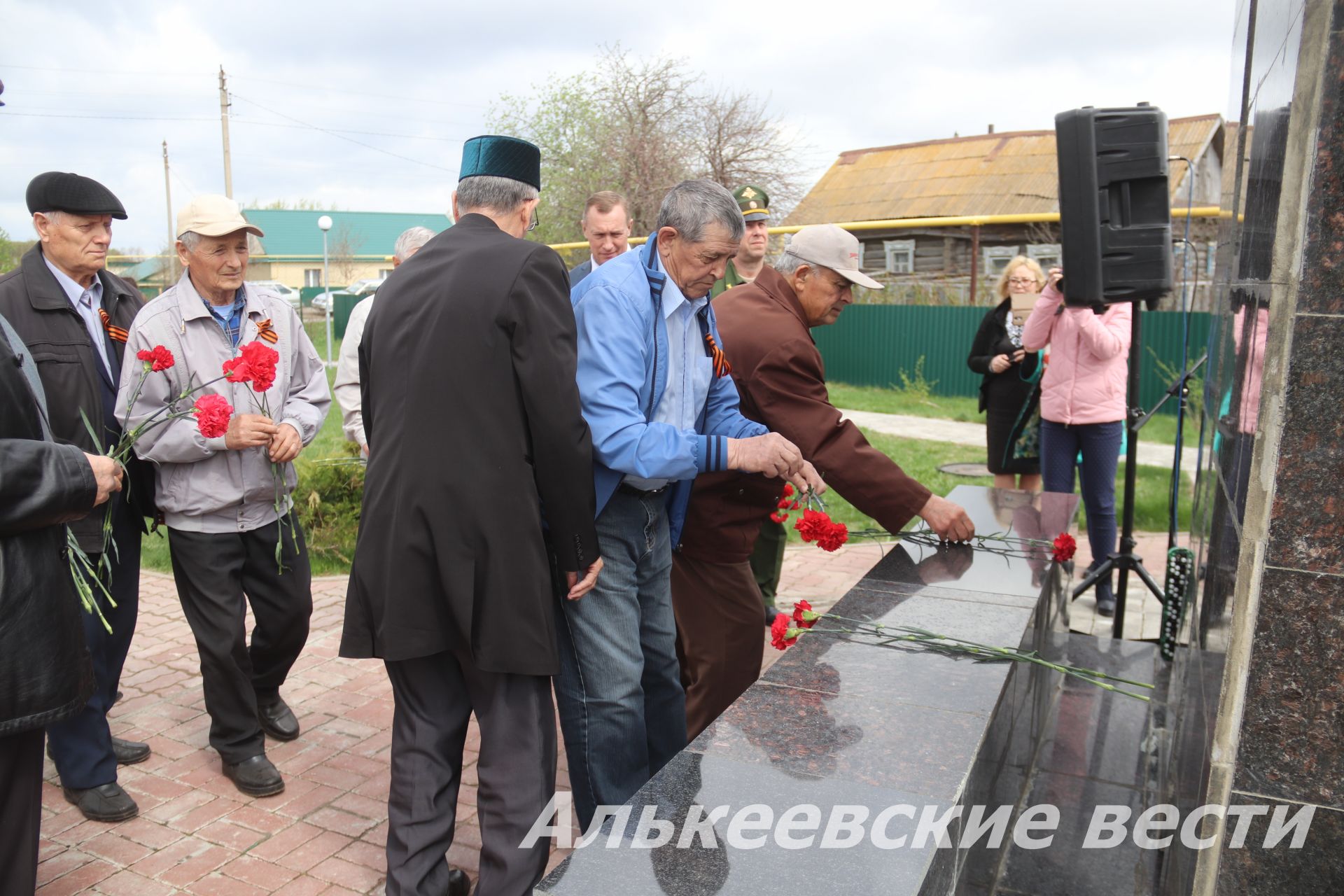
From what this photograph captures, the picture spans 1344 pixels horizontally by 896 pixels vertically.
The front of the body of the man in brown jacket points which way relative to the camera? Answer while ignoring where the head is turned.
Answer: to the viewer's right

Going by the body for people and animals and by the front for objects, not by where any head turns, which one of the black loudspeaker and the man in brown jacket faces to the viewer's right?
the man in brown jacket

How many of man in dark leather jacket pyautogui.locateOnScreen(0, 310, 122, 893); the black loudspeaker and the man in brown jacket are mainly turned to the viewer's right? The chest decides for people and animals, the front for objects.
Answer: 2

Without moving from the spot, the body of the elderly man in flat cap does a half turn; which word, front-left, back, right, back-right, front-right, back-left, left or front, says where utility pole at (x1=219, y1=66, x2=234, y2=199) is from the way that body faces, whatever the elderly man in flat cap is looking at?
front-right

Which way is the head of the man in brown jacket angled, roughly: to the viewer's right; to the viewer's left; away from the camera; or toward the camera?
to the viewer's right

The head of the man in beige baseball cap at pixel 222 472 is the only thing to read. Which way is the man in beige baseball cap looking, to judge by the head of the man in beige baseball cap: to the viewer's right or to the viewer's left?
to the viewer's right

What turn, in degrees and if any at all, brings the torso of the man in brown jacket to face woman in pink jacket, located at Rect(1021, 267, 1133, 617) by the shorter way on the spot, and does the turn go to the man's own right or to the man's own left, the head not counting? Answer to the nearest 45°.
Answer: approximately 45° to the man's own left

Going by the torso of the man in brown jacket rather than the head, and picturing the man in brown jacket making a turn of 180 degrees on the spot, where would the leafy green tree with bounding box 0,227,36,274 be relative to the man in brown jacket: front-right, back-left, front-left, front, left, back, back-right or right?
front-right

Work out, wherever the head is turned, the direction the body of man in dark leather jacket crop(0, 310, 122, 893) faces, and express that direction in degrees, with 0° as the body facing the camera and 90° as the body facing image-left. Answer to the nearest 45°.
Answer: approximately 270°

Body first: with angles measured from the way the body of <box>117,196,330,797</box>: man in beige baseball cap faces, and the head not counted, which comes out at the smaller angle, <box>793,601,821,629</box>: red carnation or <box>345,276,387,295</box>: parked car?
the red carnation

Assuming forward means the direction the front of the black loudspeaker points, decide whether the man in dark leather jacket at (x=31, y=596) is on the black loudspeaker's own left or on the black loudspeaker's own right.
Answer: on the black loudspeaker's own left

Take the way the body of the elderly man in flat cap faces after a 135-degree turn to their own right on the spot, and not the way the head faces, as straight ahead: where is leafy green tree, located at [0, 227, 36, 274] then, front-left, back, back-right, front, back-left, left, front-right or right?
right

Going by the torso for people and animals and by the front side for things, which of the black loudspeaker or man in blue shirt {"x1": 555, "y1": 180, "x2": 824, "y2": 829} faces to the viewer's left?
the black loudspeaker

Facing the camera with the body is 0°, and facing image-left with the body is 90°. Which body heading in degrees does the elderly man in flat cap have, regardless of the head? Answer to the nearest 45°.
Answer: approximately 315°
